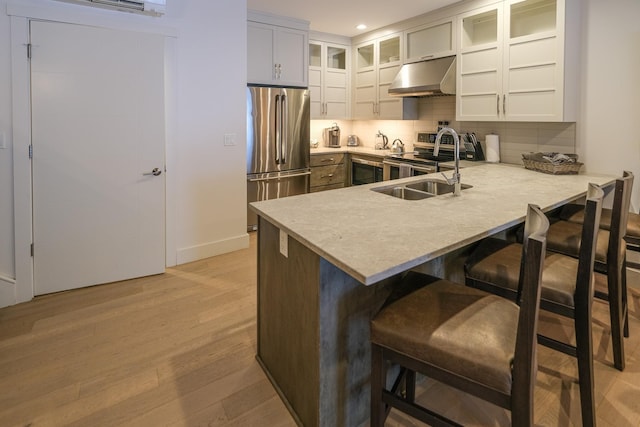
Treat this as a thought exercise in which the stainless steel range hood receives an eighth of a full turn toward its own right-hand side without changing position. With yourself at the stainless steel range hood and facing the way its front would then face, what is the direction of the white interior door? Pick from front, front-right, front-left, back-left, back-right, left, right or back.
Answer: front-left

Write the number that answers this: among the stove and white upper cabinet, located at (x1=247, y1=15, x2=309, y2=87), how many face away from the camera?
0

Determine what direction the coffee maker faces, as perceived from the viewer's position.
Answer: facing the viewer and to the right of the viewer

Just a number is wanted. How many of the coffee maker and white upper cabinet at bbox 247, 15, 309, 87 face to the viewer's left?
0

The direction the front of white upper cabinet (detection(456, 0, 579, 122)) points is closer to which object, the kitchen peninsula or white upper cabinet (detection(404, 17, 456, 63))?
the kitchen peninsula

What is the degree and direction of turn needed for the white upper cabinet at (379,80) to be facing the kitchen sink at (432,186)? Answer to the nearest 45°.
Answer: approximately 45° to its left

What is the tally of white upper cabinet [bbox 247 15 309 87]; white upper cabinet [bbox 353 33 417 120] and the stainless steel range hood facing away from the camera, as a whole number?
0
